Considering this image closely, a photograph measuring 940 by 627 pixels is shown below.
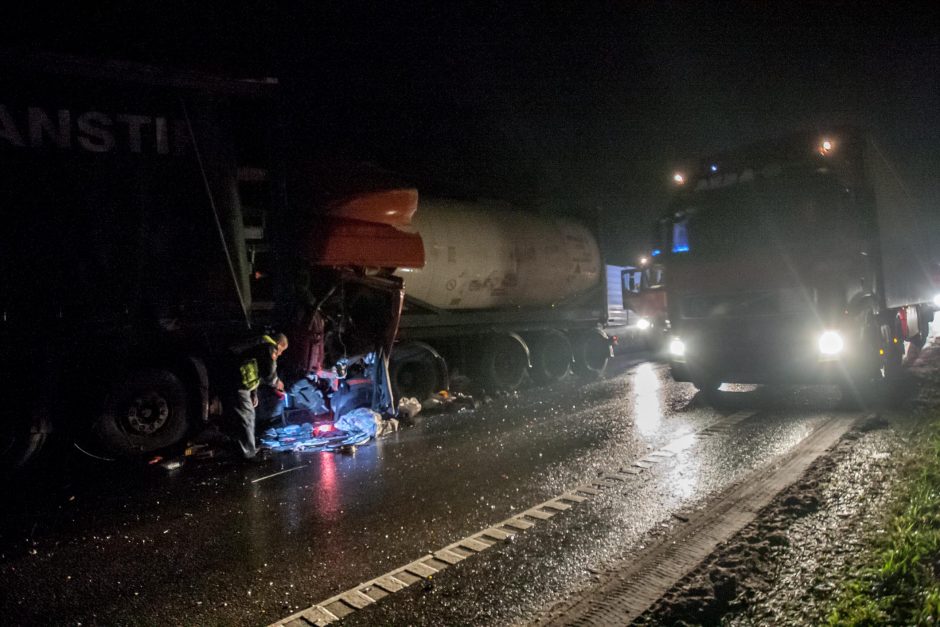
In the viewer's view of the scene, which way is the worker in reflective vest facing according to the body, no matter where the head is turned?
to the viewer's right

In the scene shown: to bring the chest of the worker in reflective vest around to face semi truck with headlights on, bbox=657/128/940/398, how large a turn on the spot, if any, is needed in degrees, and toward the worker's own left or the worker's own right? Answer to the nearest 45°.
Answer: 0° — they already face it

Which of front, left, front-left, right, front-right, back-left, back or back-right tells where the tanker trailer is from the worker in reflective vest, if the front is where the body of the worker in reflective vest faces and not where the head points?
front-left
